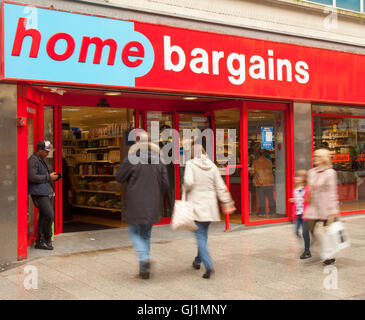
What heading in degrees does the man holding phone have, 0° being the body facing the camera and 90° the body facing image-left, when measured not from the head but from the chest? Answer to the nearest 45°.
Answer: approximately 270°

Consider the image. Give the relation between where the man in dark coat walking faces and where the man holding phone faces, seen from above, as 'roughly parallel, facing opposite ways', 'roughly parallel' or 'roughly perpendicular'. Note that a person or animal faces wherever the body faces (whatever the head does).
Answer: roughly perpendicular

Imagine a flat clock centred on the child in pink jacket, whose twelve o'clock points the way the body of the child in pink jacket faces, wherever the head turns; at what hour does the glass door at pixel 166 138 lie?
The glass door is roughly at 3 o'clock from the child in pink jacket.

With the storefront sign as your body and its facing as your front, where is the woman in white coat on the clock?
The woman in white coat is roughly at 1 o'clock from the storefront sign.

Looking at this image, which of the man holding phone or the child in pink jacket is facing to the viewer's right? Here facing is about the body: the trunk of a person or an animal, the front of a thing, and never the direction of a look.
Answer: the man holding phone

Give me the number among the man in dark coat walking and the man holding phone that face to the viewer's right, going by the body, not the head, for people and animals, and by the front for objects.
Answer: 1

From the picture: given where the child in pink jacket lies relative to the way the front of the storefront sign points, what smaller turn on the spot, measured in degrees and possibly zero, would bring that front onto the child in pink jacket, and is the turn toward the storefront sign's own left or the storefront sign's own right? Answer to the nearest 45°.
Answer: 0° — it already faces them

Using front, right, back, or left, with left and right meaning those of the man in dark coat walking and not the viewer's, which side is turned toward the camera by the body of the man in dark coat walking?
back
